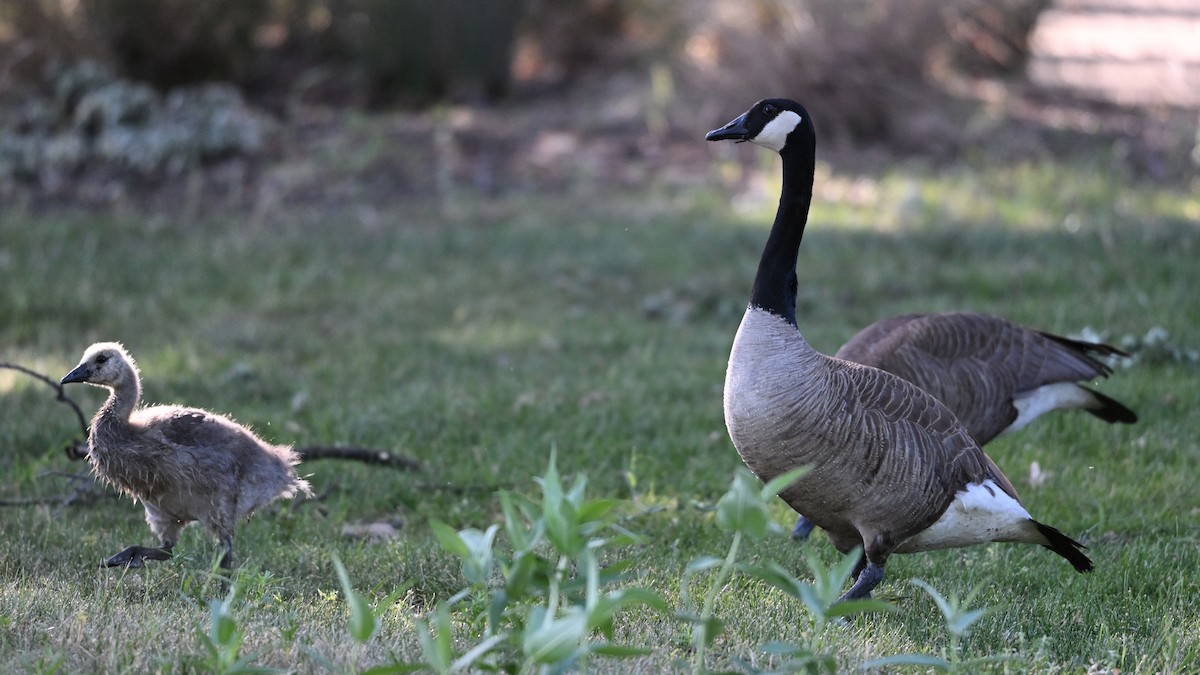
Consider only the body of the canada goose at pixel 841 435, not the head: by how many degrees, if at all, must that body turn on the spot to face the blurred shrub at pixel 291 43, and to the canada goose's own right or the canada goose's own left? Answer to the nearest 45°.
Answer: approximately 45° to the canada goose's own right

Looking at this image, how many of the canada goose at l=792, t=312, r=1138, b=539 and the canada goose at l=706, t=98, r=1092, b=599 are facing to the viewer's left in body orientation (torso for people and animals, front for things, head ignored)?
2

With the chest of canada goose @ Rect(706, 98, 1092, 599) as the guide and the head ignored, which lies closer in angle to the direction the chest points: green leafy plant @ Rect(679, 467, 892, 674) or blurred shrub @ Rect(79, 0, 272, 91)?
the blurred shrub

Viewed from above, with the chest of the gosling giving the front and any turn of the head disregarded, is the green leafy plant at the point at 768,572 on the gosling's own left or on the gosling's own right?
on the gosling's own left

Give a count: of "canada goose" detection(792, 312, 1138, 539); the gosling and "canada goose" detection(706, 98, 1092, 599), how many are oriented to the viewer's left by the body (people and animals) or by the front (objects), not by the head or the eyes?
3

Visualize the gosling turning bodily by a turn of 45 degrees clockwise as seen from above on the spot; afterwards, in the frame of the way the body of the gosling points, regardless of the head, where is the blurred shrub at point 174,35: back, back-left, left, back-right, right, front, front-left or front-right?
front-right

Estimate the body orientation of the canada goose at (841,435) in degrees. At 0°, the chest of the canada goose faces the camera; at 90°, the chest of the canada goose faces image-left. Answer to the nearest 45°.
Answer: approximately 90°

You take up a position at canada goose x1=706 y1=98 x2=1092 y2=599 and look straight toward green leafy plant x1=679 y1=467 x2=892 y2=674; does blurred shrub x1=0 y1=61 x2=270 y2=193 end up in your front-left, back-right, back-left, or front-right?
back-right

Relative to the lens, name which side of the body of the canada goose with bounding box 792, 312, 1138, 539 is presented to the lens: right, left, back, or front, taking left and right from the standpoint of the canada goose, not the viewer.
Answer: left

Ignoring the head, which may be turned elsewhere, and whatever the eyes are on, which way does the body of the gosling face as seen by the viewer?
to the viewer's left

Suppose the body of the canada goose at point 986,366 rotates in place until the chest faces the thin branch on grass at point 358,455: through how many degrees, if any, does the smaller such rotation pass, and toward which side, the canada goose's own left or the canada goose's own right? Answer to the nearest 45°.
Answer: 0° — it already faces it
